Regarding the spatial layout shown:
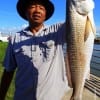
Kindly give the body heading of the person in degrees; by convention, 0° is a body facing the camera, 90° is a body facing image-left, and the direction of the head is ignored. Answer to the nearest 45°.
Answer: approximately 0°
